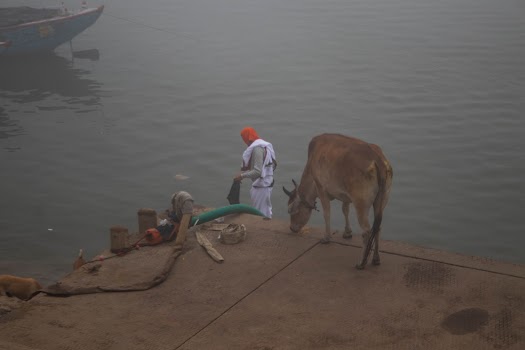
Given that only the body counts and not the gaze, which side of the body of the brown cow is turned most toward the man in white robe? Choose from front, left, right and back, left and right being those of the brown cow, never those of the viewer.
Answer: front

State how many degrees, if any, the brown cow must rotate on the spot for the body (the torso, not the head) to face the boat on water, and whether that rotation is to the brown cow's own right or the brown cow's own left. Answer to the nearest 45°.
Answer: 0° — it already faces it

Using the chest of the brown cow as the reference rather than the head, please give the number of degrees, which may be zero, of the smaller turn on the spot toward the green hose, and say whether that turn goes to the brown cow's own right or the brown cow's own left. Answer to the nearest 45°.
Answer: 0° — it already faces it

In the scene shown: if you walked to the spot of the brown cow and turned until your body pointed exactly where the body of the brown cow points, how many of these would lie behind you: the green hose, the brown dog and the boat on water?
0

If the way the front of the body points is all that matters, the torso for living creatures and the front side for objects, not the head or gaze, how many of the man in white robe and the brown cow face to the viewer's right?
0

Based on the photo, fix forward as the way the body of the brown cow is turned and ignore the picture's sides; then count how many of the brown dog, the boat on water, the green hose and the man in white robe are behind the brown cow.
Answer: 0

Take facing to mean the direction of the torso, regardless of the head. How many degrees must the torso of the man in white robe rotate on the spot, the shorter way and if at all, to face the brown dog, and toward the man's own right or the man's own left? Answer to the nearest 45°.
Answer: approximately 45° to the man's own left

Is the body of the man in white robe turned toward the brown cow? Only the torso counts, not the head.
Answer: no

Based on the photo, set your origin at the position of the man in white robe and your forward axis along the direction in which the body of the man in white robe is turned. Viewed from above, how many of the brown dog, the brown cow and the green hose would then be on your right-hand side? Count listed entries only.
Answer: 0

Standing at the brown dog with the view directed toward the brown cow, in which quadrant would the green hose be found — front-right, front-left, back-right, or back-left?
front-left

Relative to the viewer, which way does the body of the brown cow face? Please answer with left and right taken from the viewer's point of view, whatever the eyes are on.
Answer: facing away from the viewer and to the left of the viewer

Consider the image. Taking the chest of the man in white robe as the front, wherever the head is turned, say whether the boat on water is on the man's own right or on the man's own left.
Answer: on the man's own right

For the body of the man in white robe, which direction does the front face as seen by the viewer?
to the viewer's left
